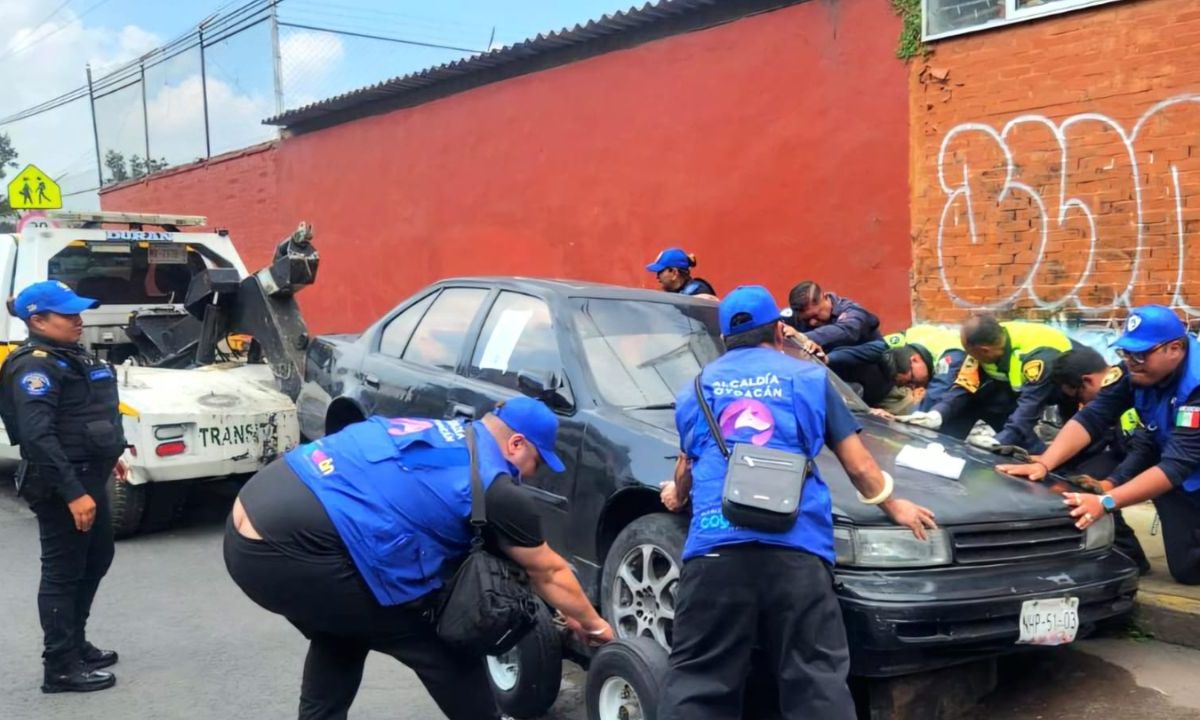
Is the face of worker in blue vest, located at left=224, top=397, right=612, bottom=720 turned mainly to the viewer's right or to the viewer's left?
to the viewer's right

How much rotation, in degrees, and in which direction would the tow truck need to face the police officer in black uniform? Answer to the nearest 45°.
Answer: approximately 135° to its left

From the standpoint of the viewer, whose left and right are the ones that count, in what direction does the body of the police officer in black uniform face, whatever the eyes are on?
facing to the right of the viewer

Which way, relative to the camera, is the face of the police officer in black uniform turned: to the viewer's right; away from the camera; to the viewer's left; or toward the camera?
to the viewer's right

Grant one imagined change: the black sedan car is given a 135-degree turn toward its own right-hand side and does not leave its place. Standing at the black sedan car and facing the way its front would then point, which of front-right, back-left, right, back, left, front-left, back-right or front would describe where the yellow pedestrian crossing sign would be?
front-right

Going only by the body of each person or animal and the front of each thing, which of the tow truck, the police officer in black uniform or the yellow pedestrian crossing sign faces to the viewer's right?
the police officer in black uniform

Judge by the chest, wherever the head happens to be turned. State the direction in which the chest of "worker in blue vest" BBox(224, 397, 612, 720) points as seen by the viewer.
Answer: to the viewer's right

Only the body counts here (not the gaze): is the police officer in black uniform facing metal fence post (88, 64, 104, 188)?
no

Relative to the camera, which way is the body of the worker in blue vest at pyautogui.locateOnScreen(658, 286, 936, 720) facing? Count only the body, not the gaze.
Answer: away from the camera

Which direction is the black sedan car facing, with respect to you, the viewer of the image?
facing the viewer and to the right of the viewer

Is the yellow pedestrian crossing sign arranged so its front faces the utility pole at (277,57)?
no

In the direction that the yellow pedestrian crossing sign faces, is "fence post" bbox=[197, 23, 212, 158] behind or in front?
behind

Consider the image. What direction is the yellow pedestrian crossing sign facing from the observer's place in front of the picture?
facing the viewer

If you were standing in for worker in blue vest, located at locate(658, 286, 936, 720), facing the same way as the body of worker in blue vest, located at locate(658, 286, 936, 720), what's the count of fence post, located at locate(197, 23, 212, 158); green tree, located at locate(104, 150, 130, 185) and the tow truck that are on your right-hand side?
0

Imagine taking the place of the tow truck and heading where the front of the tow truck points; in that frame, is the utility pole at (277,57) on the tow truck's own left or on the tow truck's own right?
on the tow truck's own right

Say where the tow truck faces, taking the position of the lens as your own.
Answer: facing away from the viewer and to the left of the viewer

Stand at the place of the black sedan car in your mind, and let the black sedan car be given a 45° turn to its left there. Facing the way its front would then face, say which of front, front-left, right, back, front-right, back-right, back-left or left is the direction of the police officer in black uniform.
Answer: back
